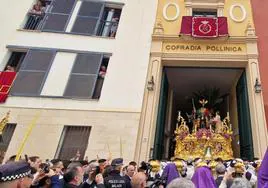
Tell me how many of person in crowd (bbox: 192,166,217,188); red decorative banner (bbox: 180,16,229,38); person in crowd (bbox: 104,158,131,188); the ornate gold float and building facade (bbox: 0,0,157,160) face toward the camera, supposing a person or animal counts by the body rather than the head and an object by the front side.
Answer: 3

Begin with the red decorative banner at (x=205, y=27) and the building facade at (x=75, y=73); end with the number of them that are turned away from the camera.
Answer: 0

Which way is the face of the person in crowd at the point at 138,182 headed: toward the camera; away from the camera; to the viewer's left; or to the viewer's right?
away from the camera

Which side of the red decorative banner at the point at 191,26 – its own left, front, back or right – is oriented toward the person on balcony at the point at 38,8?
right

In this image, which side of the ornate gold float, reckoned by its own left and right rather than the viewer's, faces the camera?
front

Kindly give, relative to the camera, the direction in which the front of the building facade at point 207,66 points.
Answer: facing the viewer

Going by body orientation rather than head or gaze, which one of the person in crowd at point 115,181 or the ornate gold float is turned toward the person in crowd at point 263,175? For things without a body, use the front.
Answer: the ornate gold float

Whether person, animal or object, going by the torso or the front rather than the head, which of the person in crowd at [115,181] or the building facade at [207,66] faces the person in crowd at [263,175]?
the building facade

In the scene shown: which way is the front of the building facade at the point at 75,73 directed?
toward the camera

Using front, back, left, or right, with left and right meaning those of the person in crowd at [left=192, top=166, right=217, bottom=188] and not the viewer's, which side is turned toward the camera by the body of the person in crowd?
back

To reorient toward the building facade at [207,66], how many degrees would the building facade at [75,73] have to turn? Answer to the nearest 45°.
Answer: approximately 90° to its left

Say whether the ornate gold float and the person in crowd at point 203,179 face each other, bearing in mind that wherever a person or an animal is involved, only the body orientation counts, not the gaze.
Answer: yes

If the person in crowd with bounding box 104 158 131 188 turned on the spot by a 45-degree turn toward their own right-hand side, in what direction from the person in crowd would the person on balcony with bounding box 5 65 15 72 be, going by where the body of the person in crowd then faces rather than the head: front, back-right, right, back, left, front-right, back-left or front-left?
left

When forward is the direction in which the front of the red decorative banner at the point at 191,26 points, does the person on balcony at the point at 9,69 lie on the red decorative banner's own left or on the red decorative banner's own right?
on the red decorative banner's own right

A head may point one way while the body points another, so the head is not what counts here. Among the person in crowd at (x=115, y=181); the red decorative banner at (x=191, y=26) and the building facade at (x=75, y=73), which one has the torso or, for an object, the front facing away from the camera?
the person in crowd

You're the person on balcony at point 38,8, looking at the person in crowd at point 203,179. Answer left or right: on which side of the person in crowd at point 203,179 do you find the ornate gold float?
left
